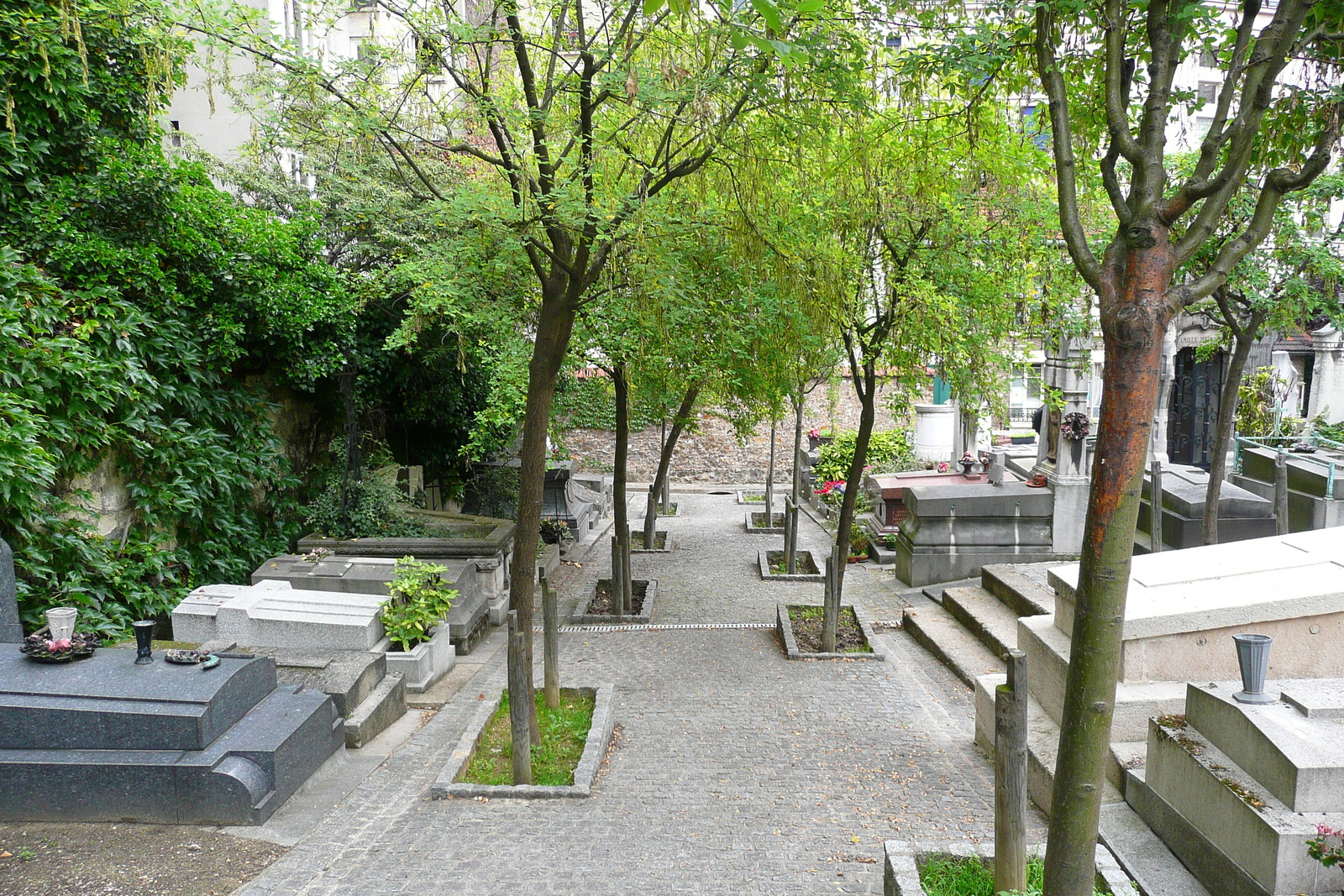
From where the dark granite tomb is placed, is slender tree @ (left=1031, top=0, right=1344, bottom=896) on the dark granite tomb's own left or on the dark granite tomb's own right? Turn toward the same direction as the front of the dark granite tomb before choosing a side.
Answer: on the dark granite tomb's own right

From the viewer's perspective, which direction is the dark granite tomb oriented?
to the viewer's right

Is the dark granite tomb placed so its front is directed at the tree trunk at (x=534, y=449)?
yes

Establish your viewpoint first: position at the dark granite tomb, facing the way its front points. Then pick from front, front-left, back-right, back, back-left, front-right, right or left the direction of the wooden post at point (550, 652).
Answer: front

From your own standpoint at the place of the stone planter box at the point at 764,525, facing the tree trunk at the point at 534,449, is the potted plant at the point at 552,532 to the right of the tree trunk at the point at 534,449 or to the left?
right

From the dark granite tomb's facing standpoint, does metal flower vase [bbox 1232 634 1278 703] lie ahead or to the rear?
ahead

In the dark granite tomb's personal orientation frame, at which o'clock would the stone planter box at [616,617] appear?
The stone planter box is roughly at 11 o'clock from the dark granite tomb.

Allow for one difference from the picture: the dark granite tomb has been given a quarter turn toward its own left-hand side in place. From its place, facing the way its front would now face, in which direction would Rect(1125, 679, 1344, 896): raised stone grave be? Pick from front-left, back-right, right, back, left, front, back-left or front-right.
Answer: back-right

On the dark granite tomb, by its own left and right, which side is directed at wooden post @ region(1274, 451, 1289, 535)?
front

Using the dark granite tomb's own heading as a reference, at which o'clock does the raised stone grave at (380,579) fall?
The raised stone grave is roughly at 10 o'clock from the dark granite tomb.

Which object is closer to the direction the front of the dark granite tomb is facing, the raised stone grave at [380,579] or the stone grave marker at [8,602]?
the raised stone grave

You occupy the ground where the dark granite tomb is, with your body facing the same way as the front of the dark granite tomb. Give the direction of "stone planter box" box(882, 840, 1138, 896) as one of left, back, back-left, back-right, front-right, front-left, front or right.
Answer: front-right

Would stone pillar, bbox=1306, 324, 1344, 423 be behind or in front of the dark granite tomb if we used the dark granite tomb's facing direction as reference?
in front

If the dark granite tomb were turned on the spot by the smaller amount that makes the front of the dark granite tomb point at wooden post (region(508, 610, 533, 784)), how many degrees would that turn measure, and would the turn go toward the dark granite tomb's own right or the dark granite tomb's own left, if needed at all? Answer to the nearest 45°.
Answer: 0° — it already faces it

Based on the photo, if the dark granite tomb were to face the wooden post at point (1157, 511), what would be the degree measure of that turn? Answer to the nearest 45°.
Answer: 0° — it already faces it

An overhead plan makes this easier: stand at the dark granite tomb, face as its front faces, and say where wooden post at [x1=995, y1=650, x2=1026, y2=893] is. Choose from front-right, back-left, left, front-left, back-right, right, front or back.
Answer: front-right

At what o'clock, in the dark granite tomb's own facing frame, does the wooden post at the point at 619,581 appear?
The wooden post is roughly at 11 o'clock from the dark granite tomb.
